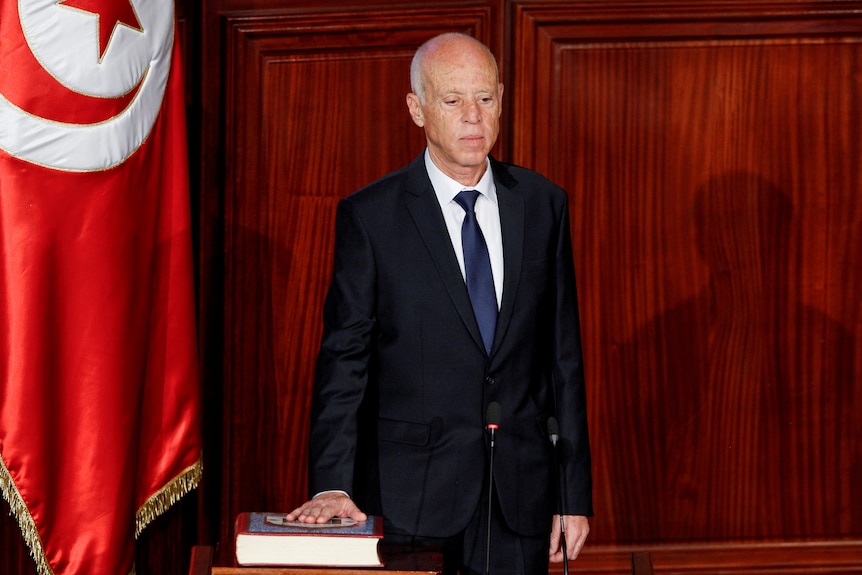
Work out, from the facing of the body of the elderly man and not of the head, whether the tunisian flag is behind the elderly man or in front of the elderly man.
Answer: behind

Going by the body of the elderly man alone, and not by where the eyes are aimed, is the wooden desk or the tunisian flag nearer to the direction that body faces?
the wooden desk

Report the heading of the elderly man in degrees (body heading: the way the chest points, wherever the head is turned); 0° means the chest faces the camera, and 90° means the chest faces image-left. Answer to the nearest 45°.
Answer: approximately 315°

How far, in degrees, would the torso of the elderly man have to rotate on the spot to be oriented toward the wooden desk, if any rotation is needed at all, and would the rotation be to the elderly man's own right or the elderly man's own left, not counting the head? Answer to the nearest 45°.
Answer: approximately 45° to the elderly man's own right
